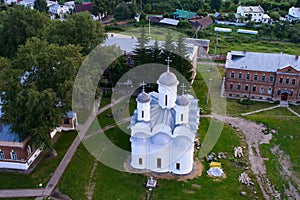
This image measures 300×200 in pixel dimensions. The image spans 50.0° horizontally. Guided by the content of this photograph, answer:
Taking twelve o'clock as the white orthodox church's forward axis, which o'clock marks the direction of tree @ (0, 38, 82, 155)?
The tree is roughly at 9 o'clock from the white orthodox church.

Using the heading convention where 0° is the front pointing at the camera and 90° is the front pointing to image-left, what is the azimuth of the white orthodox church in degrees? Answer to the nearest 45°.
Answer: approximately 180°

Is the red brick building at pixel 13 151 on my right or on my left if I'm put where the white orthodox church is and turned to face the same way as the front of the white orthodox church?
on my left

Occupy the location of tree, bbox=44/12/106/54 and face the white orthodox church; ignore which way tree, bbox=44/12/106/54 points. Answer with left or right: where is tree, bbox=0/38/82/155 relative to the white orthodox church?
right

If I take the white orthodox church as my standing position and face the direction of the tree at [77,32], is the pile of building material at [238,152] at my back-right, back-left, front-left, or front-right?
back-right

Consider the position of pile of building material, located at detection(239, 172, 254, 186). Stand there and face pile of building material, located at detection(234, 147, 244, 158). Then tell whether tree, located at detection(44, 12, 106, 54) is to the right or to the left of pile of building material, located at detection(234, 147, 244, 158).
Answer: left

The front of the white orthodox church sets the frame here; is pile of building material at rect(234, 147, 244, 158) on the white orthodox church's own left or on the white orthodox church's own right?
on the white orthodox church's own right

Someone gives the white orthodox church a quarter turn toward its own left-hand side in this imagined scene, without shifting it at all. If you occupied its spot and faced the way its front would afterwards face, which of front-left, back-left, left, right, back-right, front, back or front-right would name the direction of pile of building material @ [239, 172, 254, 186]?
back

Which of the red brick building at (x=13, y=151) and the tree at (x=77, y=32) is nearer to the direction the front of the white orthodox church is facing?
the tree
